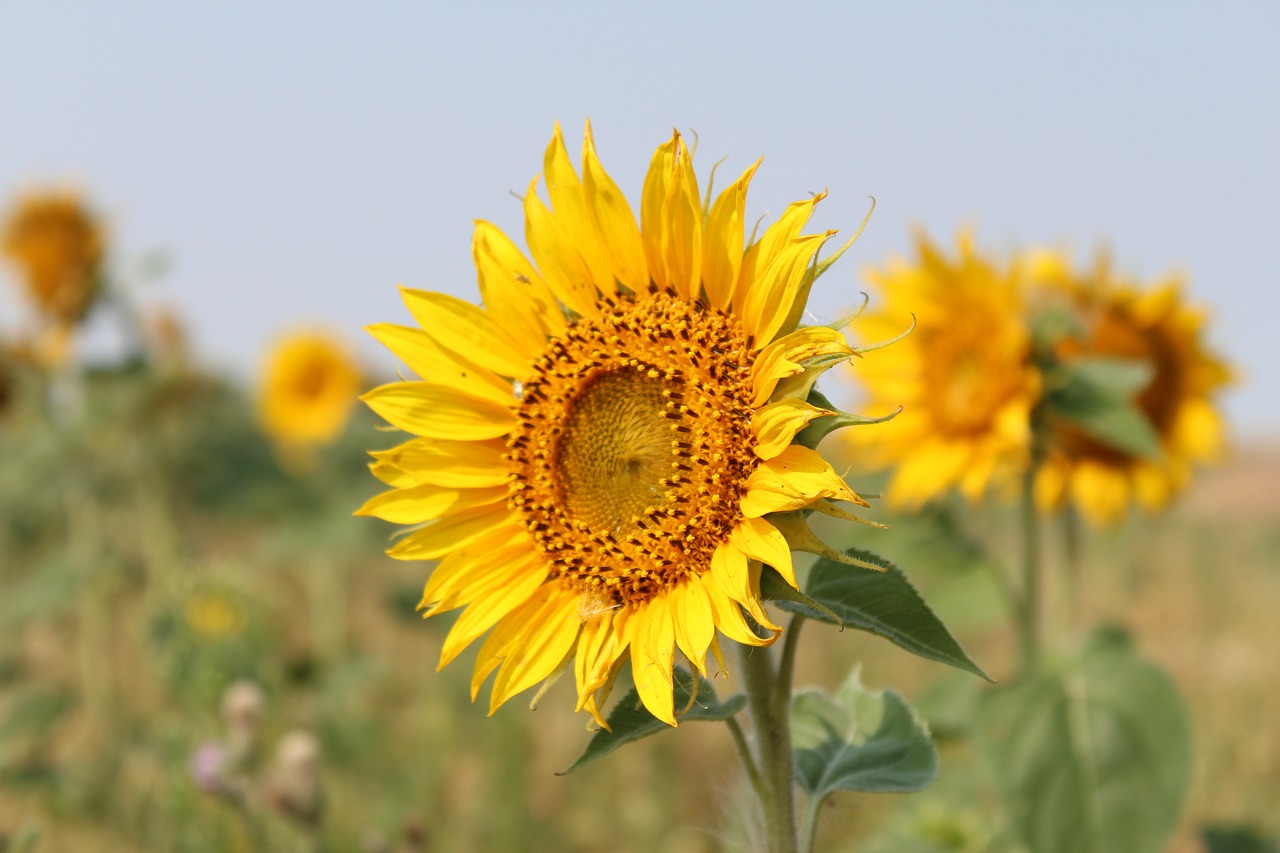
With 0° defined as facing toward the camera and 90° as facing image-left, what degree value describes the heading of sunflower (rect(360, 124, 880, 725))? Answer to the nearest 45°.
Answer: approximately 45°

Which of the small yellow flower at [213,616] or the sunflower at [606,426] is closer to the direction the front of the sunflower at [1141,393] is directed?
the sunflower

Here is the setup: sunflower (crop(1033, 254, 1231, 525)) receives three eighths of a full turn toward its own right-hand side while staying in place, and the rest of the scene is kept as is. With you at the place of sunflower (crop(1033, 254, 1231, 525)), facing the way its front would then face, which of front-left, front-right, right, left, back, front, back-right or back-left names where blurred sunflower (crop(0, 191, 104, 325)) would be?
front-left

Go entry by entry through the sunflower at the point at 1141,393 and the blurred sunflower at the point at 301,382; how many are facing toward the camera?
2

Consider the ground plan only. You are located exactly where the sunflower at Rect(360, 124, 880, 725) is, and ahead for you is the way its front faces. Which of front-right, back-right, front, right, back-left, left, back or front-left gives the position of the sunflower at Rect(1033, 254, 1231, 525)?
back

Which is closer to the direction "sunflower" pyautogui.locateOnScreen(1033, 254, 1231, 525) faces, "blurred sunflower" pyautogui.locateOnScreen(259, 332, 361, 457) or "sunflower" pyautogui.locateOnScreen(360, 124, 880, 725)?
the sunflower

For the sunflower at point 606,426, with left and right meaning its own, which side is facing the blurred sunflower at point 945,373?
back

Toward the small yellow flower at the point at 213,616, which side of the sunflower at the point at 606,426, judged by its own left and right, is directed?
right

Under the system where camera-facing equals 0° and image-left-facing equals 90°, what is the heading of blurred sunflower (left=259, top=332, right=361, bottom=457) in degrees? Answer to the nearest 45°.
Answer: approximately 0°

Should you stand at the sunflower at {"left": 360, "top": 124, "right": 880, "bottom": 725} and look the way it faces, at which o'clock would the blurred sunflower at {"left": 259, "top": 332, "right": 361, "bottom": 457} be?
The blurred sunflower is roughly at 4 o'clock from the sunflower.

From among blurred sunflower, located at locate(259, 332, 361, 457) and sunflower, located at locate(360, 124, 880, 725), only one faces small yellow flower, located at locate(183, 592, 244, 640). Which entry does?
the blurred sunflower

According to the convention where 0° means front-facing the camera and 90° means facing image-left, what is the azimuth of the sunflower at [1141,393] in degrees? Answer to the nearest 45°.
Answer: approximately 0°

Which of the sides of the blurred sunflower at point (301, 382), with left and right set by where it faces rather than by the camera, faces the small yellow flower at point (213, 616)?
front
